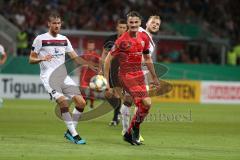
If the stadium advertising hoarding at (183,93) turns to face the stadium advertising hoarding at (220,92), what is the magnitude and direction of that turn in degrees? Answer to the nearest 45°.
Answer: approximately 90° to its left

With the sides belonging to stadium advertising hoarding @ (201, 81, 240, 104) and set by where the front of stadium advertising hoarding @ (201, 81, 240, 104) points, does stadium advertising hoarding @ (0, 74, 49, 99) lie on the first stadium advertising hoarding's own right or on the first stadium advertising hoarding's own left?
on the first stadium advertising hoarding's own right

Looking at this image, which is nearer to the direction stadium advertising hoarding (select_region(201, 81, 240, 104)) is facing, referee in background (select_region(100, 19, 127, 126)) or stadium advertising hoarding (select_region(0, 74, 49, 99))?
the referee in background

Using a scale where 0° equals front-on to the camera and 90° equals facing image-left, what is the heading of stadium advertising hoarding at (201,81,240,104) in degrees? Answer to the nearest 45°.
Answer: approximately 0°

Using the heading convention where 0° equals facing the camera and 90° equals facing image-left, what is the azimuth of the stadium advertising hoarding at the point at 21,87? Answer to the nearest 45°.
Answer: approximately 0°

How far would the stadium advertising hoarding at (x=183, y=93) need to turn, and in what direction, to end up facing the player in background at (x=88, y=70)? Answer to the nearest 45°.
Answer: approximately 45° to its right
